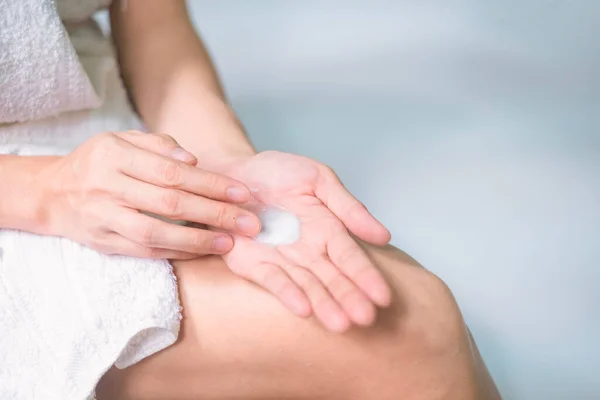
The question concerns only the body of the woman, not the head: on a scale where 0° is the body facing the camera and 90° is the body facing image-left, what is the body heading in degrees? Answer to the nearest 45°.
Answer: approximately 315°
